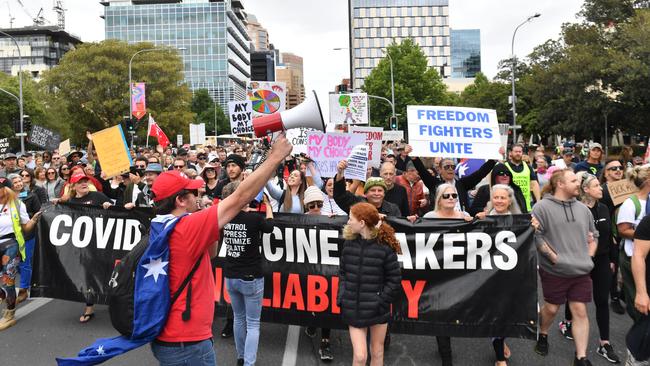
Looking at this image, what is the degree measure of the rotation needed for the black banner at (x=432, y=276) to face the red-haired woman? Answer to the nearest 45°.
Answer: approximately 45° to its right

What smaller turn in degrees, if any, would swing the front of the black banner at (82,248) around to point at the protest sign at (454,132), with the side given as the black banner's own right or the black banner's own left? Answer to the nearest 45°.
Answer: approximately 90° to the black banner's own left

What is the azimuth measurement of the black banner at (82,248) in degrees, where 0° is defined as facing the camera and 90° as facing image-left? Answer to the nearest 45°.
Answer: approximately 0°

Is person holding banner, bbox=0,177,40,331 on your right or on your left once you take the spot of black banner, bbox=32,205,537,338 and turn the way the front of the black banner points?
on your right

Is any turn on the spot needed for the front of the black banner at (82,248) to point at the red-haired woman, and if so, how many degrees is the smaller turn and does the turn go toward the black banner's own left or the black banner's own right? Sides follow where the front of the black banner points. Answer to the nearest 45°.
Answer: approximately 45° to the black banner's own left

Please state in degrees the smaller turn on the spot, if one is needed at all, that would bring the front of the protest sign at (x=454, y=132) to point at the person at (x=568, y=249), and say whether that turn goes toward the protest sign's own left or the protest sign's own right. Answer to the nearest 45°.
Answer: approximately 45° to the protest sign's own left
